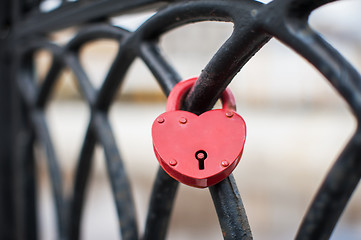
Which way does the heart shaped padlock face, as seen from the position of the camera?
facing the viewer
